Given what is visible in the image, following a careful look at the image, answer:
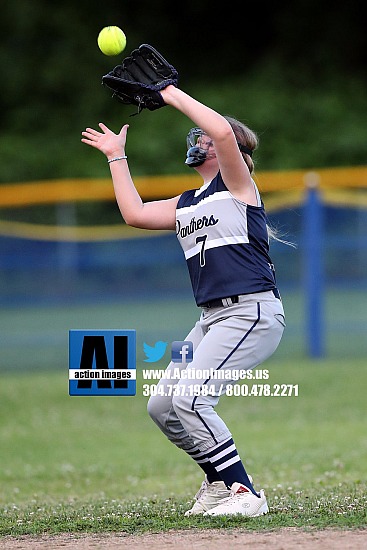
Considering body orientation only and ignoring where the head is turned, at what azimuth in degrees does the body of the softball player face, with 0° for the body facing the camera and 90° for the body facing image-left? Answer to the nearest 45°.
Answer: approximately 45°
